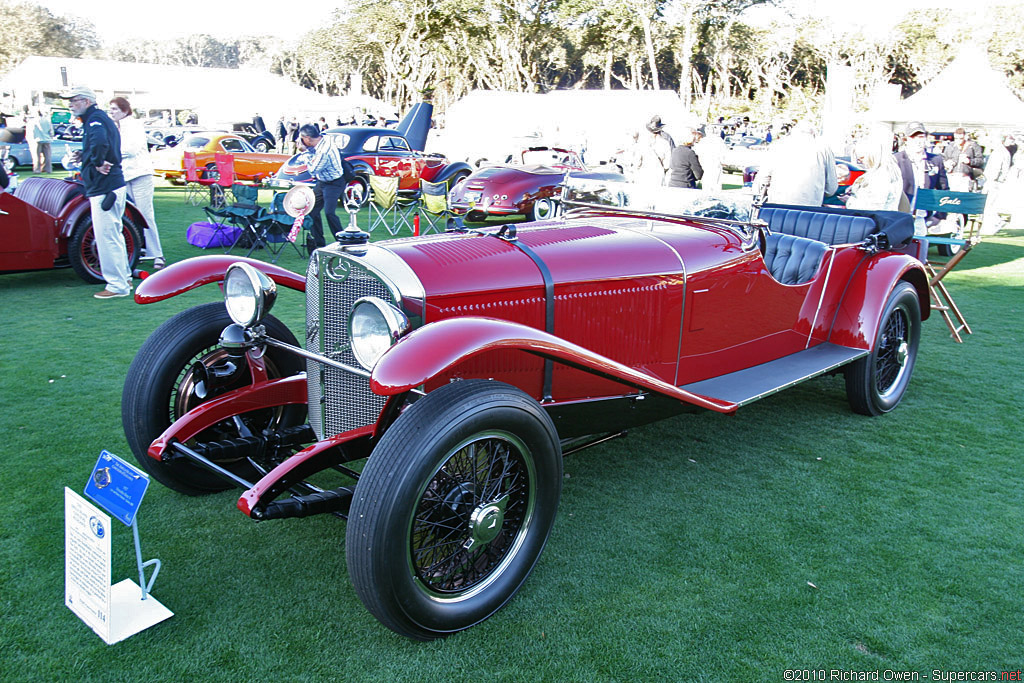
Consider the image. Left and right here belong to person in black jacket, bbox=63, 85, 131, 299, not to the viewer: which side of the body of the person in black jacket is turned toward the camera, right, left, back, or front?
left

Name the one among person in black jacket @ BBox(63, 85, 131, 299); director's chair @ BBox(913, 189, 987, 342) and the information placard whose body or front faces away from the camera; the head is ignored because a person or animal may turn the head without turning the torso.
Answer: the director's chair

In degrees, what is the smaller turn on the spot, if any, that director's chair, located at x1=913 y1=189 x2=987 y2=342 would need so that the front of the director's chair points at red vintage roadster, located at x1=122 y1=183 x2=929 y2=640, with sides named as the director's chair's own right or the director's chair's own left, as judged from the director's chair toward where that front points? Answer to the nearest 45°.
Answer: approximately 180°

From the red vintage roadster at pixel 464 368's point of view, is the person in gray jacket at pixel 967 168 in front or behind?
behind

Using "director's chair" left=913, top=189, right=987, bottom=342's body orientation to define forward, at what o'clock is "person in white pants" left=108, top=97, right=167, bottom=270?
The person in white pants is roughly at 8 o'clock from the director's chair.

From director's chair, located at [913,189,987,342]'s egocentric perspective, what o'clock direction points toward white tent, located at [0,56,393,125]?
The white tent is roughly at 10 o'clock from the director's chair.

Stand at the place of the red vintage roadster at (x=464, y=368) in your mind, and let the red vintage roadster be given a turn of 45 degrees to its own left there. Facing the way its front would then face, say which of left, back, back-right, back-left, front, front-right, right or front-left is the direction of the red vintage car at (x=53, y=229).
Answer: back-right

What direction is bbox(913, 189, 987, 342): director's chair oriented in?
away from the camera

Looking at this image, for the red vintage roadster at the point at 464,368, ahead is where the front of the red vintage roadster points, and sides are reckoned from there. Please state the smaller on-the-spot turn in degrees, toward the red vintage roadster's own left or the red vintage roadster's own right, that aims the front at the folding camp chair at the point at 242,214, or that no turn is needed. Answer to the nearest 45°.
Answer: approximately 90° to the red vintage roadster's own right

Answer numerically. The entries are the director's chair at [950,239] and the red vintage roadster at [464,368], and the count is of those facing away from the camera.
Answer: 1

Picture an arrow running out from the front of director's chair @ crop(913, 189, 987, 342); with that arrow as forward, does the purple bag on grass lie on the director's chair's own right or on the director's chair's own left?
on the director's chair's own left

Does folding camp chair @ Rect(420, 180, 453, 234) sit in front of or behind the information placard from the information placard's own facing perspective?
behind
